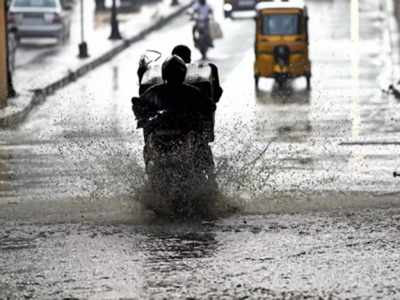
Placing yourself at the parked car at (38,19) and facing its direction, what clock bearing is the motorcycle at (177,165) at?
The motorcycle is roughly at 6 o'clock from the parked car.

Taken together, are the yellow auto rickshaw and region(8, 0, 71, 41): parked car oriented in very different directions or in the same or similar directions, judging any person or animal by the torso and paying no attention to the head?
very different directions

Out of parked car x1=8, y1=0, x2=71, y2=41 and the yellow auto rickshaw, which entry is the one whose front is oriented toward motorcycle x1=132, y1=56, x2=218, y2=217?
the yellow auto rickshaw

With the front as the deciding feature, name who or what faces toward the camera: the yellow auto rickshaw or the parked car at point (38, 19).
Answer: the yellow auto rickshaw

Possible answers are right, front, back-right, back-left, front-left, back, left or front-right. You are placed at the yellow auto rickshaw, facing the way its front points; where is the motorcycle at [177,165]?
front

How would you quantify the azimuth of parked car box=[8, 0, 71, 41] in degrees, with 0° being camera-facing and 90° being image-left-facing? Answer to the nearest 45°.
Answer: approximately 180°

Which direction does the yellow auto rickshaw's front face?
toward the camera

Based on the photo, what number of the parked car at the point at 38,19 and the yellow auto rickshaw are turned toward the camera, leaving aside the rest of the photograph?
1

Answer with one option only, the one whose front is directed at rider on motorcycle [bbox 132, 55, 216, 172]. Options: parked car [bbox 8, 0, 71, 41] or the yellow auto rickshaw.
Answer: the yellow auto rickshaw

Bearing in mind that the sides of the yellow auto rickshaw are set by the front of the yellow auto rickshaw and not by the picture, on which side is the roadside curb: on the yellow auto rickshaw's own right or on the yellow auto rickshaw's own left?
on the yellow auto rickshaw's own right

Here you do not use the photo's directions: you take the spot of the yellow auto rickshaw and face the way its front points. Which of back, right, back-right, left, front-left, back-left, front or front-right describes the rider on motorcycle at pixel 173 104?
front

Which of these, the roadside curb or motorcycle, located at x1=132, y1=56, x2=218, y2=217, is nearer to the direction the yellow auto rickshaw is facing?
the motorcycle
